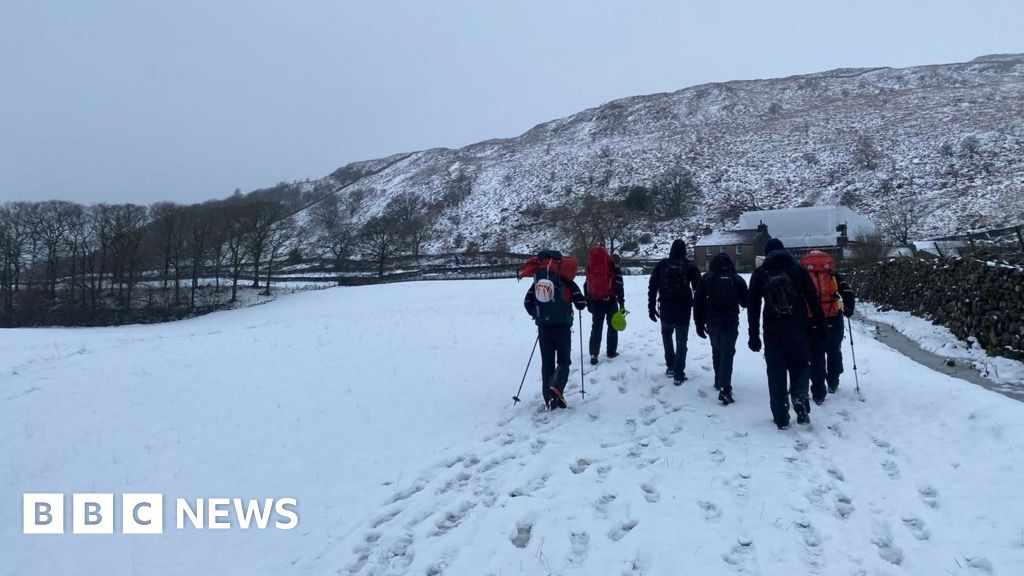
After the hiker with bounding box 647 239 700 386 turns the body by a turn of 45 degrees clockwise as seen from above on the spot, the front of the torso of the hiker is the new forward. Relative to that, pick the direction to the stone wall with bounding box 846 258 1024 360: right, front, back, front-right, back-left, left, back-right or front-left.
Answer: front

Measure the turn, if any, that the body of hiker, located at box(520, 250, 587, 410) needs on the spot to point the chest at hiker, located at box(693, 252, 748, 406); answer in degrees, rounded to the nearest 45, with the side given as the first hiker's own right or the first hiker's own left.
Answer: approximately 90° to the first hiker's own right

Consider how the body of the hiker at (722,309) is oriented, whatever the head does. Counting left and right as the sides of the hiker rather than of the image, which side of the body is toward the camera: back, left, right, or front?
back

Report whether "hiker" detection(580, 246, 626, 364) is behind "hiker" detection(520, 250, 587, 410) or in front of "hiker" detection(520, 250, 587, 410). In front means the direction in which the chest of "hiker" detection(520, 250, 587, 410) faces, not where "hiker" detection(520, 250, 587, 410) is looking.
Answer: in front

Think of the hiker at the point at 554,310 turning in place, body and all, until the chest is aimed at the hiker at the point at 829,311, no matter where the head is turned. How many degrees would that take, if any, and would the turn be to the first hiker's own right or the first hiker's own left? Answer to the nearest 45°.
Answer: approximately 90° to the first hiker's own right

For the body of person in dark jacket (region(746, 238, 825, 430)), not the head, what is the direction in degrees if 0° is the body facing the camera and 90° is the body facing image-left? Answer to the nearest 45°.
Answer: approximately 180°

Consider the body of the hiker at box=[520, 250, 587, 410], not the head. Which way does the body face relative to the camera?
away from the camera

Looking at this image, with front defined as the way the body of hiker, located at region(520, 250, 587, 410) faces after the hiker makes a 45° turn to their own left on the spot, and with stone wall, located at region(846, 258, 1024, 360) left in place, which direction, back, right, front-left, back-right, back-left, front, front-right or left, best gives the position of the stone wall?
right

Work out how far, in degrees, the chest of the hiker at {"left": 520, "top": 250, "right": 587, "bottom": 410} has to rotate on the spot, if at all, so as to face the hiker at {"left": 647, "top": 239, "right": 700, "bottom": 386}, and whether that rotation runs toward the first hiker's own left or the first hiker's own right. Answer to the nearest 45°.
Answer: approximately 45° to the first hiker's own right

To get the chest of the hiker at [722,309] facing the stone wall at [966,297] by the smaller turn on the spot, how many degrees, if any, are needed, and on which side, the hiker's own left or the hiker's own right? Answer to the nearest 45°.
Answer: approximately 45° to the hiker's own right

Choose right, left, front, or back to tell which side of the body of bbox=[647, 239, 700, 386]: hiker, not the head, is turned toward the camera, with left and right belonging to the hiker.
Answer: back

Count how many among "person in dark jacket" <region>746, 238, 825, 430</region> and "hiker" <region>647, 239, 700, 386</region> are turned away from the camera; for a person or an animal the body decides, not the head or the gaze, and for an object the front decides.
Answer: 2

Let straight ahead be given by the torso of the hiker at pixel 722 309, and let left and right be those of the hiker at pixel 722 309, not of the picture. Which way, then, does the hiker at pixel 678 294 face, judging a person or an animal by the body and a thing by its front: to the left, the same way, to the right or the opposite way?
the same way

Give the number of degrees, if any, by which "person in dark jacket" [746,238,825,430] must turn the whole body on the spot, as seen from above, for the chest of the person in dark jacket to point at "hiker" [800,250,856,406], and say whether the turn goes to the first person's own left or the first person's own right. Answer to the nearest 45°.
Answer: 0° — they already face them

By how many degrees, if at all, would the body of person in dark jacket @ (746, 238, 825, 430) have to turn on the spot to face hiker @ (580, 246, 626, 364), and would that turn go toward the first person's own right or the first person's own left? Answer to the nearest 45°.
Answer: approximately 45° to the first person's own left

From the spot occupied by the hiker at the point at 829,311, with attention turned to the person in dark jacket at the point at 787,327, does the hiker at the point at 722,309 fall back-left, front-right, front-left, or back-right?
front-right

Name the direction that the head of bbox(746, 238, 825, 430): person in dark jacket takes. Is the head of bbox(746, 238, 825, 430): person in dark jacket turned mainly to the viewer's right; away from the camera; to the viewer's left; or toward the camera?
away from the camera
